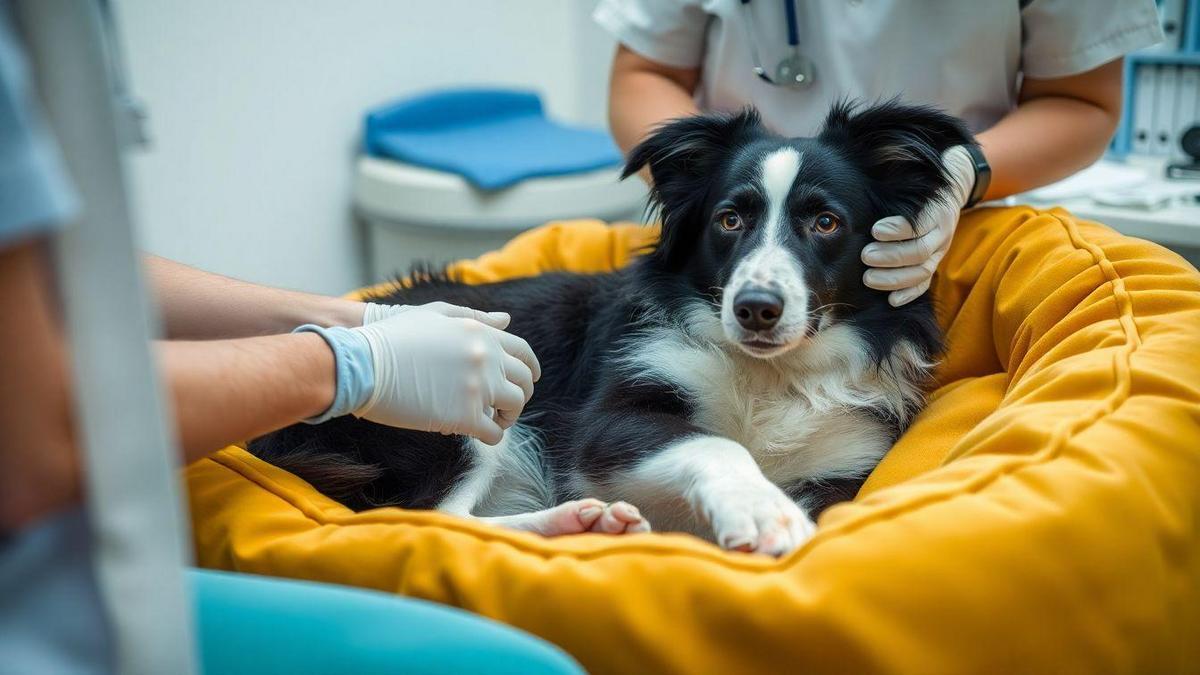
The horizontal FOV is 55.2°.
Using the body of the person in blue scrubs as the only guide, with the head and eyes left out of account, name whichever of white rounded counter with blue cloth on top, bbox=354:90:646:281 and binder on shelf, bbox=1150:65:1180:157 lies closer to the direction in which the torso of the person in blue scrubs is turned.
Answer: the binder on shelf

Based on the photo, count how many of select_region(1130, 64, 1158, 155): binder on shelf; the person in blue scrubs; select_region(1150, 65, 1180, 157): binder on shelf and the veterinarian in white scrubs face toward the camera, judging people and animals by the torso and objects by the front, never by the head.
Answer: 3

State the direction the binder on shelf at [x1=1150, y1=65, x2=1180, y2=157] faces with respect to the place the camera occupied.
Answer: facing the viewer

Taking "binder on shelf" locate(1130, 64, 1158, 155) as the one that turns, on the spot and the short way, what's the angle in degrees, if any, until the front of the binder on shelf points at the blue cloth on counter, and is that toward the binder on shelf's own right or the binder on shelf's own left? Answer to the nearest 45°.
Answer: approximately 90° to the binder on shelf's own right

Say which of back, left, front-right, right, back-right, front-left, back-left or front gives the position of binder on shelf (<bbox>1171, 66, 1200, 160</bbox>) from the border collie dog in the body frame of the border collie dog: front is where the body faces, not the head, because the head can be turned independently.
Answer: left

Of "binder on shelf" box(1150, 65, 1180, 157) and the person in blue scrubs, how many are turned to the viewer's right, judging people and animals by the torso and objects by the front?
1

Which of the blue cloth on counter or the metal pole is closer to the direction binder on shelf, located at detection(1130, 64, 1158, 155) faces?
the metal pole

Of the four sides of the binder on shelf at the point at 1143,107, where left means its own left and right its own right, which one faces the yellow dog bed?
front

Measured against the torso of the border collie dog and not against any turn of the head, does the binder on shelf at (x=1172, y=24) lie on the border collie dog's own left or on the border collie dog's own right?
on the border collie dog's own left

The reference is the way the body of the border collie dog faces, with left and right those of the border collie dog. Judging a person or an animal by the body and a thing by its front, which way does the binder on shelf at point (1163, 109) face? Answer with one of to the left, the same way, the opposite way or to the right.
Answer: to the right

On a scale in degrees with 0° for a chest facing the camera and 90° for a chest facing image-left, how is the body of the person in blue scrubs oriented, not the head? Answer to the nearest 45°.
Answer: approximately 270°

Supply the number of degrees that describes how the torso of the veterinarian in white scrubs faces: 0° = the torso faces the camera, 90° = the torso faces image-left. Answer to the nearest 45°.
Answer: approximately 0°

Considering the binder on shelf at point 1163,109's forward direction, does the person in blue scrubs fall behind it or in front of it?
in front
